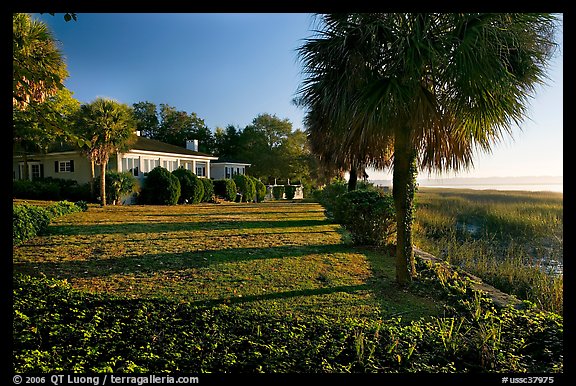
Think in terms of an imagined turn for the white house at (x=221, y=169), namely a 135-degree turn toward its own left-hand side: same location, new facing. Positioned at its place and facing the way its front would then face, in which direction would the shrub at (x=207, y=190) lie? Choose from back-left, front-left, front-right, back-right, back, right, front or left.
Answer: back

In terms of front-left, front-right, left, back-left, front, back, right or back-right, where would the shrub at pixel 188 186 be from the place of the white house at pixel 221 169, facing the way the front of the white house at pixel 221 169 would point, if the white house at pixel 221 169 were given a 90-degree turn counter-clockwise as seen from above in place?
back-right

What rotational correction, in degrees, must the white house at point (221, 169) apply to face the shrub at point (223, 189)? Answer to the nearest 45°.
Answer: approximately 45° to its right

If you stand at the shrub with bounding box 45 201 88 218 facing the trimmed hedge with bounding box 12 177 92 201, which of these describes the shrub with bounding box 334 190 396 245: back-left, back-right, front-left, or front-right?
back-right

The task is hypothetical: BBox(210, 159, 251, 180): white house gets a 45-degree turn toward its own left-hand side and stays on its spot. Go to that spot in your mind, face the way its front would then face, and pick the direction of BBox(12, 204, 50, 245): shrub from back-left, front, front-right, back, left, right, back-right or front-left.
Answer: right

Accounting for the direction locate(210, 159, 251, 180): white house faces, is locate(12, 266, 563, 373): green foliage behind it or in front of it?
in front

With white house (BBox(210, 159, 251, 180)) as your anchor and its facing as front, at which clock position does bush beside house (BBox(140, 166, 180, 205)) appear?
The bush beside house is roughly at 2 o'clock from the white house.

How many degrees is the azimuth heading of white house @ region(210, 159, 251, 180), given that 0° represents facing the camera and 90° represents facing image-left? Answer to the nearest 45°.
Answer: approximately 315°

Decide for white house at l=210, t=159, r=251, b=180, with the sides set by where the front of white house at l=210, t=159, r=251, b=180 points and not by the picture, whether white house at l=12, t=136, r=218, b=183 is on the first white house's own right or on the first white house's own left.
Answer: on the first white house's own right

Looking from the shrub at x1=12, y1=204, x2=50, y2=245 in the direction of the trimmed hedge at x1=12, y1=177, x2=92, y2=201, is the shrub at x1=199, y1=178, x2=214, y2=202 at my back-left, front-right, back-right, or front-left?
front-right

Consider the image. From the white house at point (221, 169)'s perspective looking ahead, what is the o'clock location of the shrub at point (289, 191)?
The shrub is roughly at 10 o'clock from the white house.

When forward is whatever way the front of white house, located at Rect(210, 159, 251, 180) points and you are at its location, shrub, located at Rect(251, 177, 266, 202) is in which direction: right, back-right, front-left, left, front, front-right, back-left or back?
front

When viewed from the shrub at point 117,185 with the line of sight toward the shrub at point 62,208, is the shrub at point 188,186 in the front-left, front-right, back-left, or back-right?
back-left
